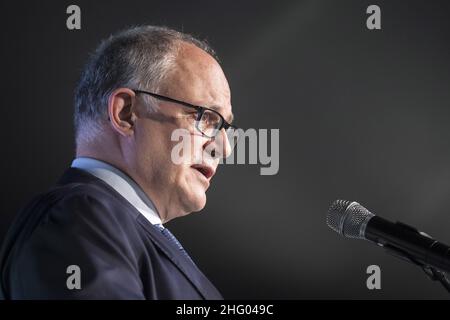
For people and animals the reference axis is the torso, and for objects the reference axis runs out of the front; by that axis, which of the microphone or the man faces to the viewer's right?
the man

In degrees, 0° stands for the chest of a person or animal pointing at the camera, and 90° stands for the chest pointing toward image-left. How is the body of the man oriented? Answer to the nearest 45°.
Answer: approximately 270°

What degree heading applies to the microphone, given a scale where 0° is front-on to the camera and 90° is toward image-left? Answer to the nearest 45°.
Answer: approximately 90°

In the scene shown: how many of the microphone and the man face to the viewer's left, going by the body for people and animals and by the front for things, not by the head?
1

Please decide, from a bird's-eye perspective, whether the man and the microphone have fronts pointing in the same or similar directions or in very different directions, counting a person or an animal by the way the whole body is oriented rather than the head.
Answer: very different directions

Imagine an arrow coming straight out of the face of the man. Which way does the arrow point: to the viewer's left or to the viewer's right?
to the viewer's right
